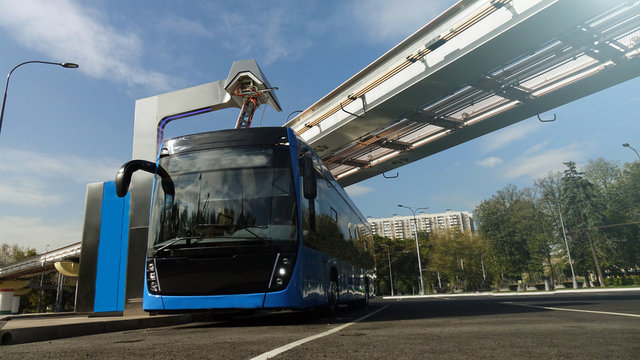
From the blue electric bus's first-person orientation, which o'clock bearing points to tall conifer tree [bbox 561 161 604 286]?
The tall conifer tree is roughly at 6 o'clock from the blue electric bus.

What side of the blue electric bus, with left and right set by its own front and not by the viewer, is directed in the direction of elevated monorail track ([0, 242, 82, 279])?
right

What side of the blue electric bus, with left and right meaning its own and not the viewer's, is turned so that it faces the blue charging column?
right

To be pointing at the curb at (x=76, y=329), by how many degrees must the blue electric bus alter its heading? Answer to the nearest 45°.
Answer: approximately 45° to its right

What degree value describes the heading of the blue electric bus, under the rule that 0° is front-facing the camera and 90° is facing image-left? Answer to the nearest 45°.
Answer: approximately 45°

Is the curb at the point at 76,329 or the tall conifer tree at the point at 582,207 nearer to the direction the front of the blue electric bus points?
the curb

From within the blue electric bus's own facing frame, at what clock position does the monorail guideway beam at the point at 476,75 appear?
The monorail guideway beam is roughly at 7 o'clock from the blue electric bus.
